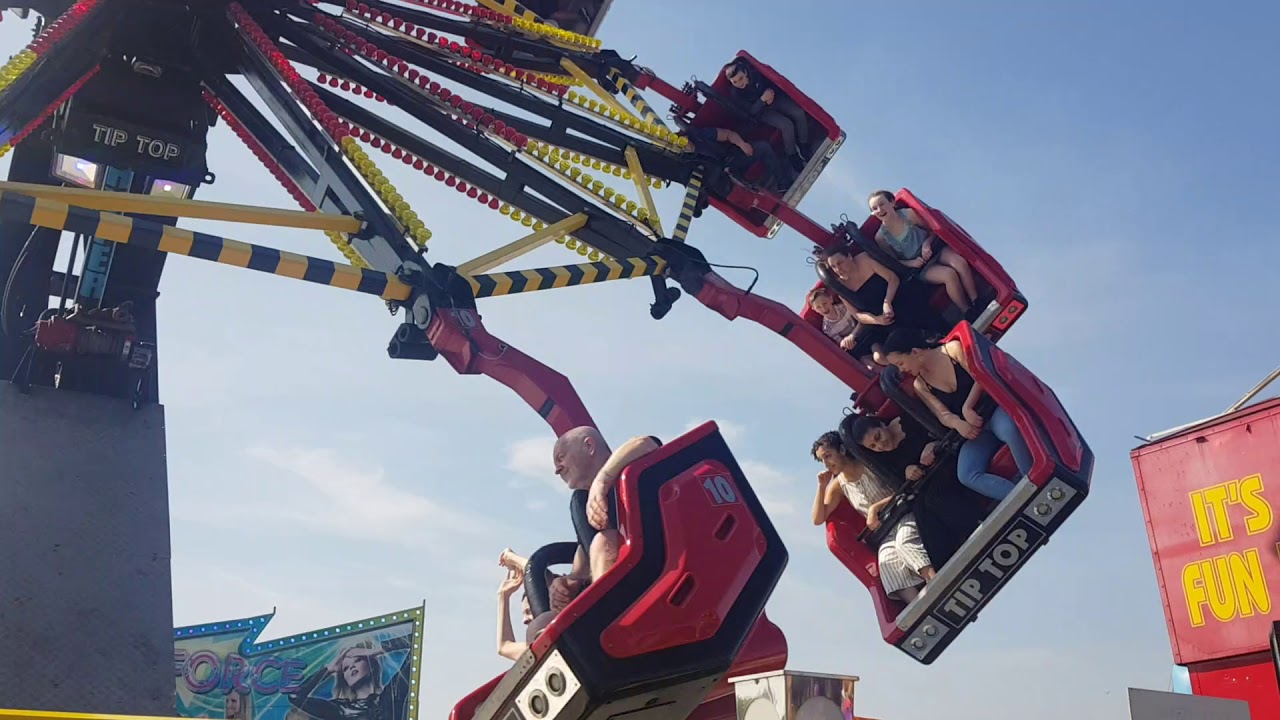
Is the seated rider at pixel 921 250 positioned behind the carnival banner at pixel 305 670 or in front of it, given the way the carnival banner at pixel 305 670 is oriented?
in front

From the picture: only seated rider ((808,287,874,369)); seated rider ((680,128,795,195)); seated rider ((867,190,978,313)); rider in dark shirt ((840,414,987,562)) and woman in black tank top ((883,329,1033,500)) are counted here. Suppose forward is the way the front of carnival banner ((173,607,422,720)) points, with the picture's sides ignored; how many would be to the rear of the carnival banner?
0

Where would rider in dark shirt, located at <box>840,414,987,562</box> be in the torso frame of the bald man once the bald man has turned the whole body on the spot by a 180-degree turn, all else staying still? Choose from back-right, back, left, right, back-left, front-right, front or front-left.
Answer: front-left

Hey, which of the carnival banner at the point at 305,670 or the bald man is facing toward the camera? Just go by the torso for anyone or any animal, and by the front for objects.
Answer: the carnival banner

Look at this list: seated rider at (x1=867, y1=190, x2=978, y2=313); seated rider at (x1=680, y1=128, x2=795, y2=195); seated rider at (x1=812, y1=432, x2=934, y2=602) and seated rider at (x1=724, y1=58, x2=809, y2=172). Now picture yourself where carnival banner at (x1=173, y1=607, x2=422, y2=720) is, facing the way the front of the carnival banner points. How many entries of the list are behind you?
0

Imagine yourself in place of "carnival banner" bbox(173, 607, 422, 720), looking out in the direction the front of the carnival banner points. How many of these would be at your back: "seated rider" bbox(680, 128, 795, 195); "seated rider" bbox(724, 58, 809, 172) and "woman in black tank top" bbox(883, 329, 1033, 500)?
0

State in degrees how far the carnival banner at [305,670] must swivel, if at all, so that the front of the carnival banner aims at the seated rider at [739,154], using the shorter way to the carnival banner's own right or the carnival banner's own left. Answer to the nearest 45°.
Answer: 0° — it already faces them

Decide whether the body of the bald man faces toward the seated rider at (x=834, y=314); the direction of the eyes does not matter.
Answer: no

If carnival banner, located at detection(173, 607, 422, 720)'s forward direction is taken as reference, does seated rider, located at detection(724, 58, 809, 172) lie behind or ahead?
ahead

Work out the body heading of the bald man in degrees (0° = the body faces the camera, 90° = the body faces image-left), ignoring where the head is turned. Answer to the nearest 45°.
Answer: approximately 90°

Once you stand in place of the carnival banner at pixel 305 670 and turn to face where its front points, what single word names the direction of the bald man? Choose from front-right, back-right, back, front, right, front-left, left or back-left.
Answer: front

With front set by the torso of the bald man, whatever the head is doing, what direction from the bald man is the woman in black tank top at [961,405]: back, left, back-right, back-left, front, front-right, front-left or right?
back-right
